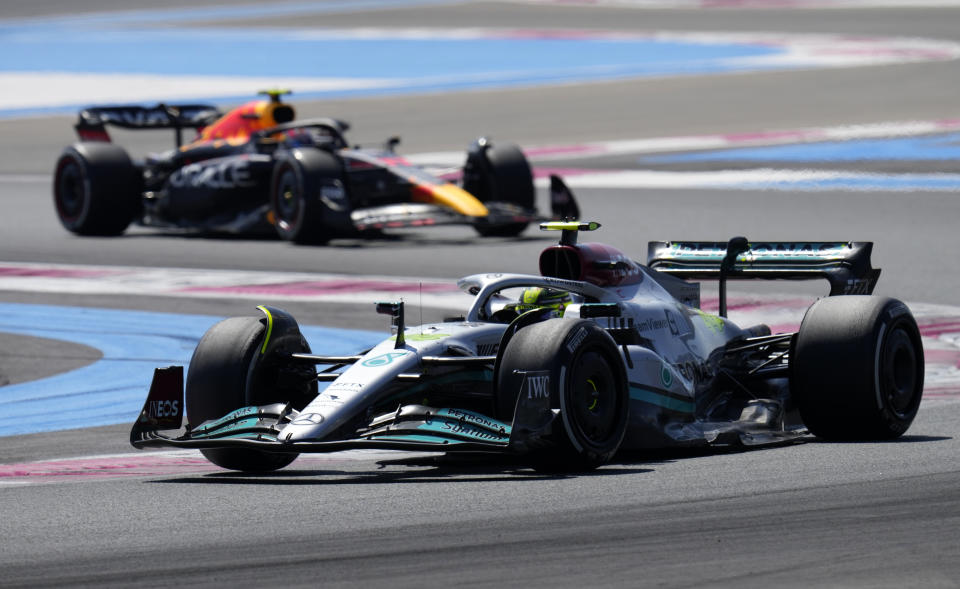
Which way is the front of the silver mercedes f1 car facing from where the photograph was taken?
facing the viewer and to the left of the viewer

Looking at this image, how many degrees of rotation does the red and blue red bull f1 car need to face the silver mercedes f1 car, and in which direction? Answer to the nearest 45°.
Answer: approximately 45° to its right

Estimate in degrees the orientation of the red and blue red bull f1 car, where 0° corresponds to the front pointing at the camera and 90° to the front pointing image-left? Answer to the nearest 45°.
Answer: approximately 315°

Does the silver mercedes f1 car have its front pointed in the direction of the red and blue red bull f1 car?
no

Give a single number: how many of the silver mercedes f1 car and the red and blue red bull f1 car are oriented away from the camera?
0

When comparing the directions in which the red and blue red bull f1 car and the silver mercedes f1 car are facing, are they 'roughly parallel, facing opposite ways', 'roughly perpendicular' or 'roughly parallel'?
roughly perpendicular
